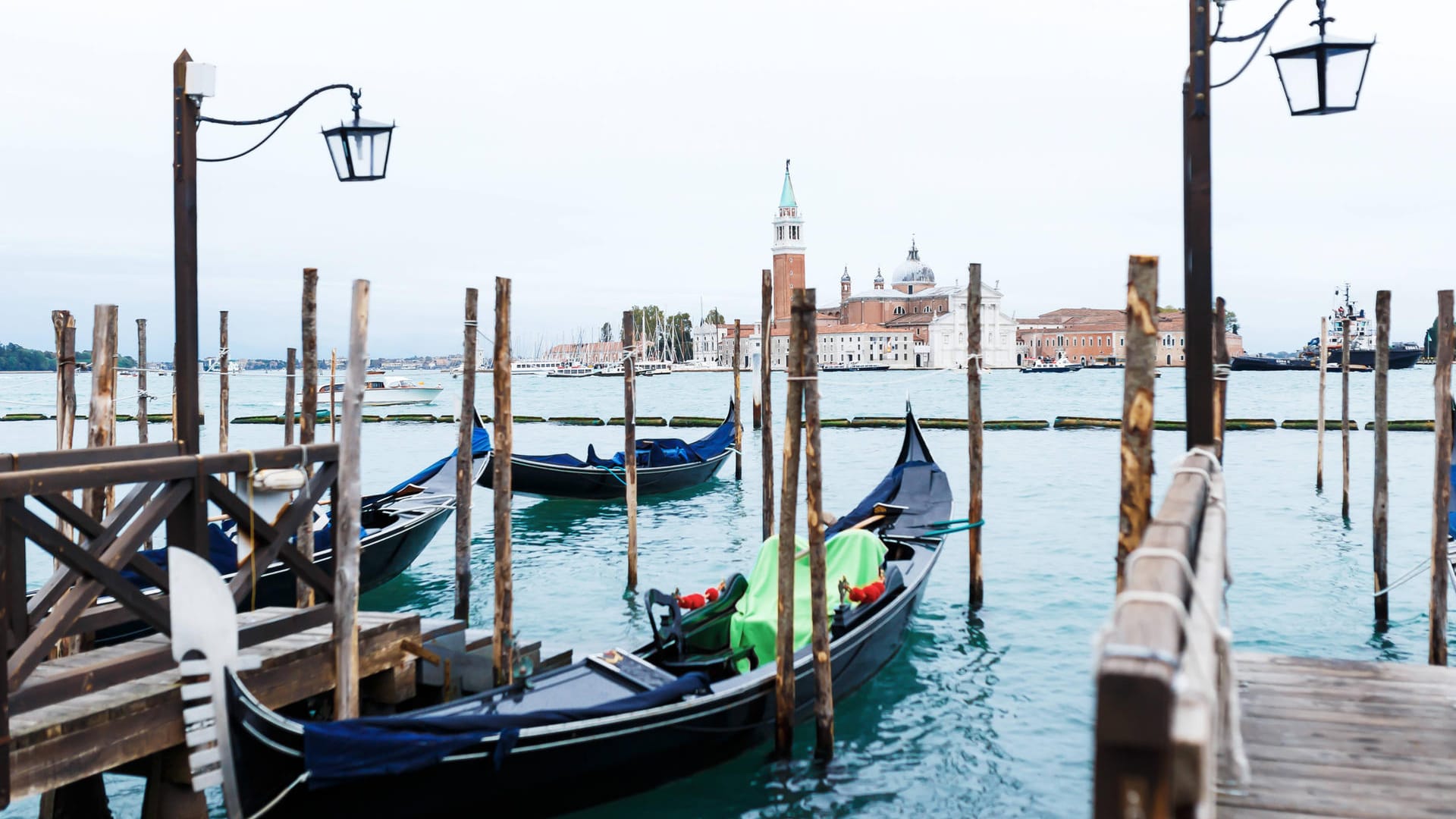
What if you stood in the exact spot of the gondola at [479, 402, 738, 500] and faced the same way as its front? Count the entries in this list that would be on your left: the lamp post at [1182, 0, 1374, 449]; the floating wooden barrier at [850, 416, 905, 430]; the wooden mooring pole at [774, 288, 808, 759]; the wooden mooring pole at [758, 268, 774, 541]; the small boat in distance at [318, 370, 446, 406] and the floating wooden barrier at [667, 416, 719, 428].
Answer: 3

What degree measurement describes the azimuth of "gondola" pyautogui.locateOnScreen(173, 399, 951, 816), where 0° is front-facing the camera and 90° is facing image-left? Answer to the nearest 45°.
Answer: approximately 45°

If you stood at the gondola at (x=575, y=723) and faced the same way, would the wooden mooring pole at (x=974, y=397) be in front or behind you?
behind

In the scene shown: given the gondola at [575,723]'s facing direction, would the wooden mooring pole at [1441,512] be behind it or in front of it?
behind

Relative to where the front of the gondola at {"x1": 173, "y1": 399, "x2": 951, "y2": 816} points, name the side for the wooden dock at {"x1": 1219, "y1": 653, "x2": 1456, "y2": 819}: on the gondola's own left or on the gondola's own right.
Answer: on the gondola's own left

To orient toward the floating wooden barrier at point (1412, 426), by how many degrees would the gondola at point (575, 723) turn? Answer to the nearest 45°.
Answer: approximately 180°

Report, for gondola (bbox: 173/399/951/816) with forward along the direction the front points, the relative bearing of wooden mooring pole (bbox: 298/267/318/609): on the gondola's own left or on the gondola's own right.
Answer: on the gondola's own right

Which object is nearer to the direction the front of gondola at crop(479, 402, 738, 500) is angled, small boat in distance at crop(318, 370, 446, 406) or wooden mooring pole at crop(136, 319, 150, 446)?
the wooden mooring pole

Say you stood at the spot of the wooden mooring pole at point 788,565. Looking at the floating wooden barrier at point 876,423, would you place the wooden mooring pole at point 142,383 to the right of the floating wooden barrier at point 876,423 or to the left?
left

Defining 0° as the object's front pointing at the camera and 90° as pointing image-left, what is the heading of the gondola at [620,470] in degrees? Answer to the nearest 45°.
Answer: approximately 90°
